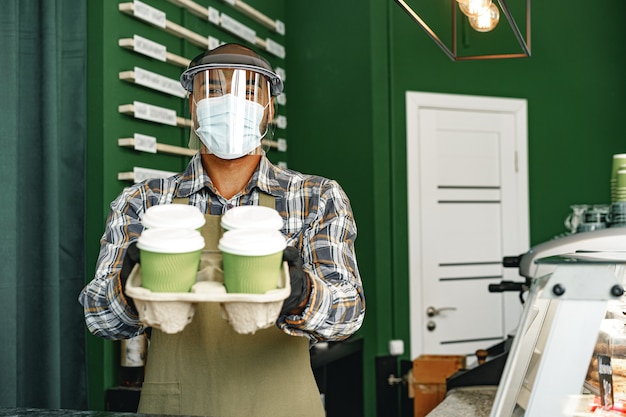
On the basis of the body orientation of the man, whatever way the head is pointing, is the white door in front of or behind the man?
behind

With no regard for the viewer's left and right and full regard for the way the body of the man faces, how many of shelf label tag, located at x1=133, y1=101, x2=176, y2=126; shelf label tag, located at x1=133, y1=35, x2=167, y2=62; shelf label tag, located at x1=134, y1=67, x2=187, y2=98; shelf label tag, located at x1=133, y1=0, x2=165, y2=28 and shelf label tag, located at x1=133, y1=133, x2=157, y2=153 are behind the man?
5

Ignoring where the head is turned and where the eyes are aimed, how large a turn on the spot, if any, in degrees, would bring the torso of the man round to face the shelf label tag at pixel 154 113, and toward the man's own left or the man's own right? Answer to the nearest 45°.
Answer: approximately 180°

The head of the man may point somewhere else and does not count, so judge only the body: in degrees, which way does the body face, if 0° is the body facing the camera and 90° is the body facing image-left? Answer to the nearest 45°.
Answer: approximately 0°

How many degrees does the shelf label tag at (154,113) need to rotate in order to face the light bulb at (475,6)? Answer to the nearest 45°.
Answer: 0° — it already faces it

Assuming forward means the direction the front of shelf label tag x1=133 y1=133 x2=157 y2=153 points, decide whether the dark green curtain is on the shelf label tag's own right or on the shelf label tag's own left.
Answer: on the shelf label tag's own right

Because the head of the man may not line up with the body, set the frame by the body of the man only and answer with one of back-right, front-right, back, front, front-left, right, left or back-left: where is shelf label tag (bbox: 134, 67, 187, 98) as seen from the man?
back

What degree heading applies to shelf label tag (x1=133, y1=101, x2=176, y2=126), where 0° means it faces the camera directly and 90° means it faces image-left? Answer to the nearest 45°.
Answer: approximately 315°
